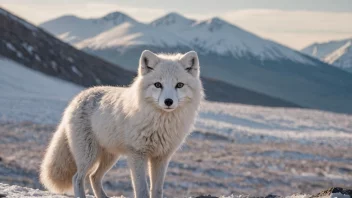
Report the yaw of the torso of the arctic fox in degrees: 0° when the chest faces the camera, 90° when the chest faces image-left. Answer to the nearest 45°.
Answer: approximately 315°
